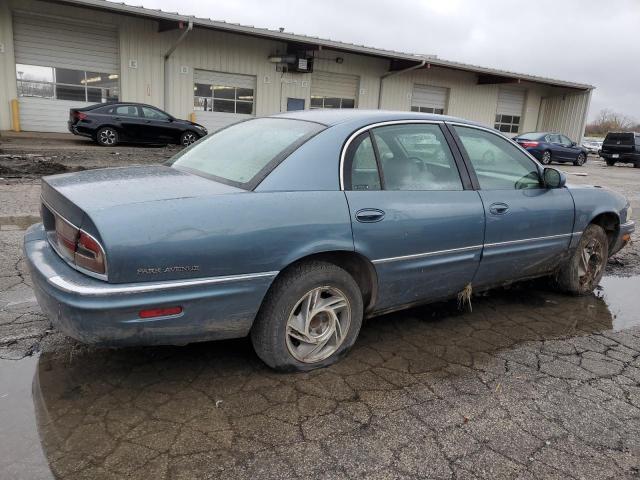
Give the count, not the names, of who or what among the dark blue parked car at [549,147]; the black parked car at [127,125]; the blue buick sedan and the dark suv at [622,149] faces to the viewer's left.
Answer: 0

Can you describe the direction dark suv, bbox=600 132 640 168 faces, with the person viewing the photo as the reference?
facing away from the viewer and to the right of the viewer

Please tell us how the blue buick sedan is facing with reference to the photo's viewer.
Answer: facing away from the viewer and to the right of the viewer

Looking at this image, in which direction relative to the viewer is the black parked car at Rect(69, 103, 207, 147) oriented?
to the viewer's right

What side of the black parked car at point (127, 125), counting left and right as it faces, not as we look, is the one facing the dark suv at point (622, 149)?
front

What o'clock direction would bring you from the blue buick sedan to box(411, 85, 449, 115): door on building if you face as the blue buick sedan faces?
The door on building is roughly at 11 o'clock from the blue buick sedan.

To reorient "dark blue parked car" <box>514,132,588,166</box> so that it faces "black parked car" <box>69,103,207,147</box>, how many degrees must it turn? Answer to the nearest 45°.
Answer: approximately 180°

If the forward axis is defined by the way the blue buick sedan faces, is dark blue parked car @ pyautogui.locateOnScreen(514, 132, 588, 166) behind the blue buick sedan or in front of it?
in front

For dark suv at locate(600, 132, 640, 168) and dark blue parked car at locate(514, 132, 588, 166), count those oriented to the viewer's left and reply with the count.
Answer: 0

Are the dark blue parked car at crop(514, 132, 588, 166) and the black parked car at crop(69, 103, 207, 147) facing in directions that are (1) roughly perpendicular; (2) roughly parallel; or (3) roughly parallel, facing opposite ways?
roughly parallel

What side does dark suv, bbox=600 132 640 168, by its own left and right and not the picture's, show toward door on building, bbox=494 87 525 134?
left

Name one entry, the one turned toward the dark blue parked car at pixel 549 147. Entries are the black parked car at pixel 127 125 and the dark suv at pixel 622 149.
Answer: the black parked car at pixel 127 125

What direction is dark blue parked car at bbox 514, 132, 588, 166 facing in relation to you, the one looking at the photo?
facing away from the viewer and to the right of the viewer

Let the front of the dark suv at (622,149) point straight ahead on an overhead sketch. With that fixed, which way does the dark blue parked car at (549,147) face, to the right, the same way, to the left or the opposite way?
the same way

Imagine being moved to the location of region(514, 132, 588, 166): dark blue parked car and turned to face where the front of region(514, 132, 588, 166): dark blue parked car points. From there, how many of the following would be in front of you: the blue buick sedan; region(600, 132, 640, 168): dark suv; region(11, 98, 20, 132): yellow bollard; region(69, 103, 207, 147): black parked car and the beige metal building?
1

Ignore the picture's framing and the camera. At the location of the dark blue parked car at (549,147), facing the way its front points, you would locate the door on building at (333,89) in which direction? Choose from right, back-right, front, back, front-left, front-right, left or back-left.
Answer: back-left

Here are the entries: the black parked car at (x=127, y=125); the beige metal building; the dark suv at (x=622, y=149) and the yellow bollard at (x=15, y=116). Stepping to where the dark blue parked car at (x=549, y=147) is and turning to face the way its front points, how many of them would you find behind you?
3

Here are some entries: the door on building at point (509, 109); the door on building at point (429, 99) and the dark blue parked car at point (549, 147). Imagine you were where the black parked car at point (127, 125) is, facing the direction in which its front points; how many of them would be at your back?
0

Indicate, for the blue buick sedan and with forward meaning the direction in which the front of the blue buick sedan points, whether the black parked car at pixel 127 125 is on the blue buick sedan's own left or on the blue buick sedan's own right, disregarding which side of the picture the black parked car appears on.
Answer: on the blue buick sedan's own left
